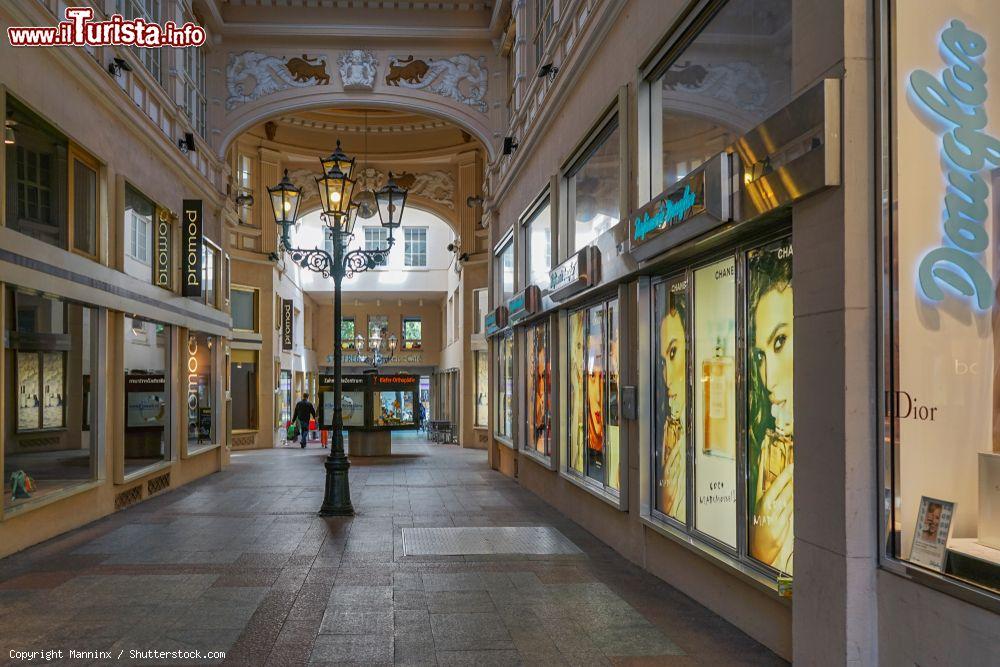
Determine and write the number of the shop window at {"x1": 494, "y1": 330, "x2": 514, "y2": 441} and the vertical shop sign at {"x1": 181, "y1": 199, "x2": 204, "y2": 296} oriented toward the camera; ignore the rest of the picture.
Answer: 1

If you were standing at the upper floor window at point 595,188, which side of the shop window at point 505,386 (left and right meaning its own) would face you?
left

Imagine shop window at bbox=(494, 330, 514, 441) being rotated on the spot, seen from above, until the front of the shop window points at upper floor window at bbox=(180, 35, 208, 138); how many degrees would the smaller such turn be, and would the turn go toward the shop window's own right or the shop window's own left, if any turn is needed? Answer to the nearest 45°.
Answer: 0° — it already faces it

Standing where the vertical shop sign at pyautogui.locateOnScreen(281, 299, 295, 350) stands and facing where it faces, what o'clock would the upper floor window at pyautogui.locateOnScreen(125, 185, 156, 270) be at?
The upper floor window is roughly at 12 o'clock from the vertical shop sign.

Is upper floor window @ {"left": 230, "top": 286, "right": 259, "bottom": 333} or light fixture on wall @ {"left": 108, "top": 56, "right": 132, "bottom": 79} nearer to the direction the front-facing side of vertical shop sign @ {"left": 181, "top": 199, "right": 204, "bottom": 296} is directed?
the light fixture on wall

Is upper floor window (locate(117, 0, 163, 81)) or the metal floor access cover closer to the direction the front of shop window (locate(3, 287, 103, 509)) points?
the metal floor access cover

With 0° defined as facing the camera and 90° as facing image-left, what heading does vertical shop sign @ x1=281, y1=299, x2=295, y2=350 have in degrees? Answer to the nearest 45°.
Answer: approximately 0°

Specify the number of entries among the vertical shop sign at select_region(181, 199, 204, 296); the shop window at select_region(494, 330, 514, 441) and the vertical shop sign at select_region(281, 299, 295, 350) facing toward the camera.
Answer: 2

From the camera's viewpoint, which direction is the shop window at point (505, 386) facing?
to the viewer's left

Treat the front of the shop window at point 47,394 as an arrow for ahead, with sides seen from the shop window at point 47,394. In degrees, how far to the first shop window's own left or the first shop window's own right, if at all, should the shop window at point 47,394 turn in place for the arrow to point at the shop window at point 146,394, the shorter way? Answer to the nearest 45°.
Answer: approximately 135° to the first shop window's own left
